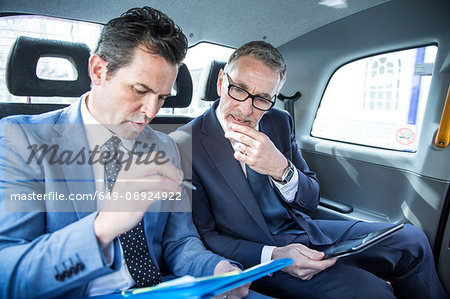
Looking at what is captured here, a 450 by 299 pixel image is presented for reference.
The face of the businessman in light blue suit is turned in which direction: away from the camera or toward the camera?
toward the camera

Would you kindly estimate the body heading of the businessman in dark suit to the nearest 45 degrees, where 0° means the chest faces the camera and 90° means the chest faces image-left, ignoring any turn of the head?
approximately 315°

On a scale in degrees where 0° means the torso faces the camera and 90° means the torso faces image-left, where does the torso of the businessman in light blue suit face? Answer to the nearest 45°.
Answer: approximately 315°

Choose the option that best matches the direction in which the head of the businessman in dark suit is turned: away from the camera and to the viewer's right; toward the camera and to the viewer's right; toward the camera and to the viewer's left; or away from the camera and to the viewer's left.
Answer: toward the camera and to the viewer's left

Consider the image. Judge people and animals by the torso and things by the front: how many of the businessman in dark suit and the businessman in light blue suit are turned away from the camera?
0

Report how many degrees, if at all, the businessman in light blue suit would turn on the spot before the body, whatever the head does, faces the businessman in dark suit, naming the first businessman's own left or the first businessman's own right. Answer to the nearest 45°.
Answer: approximately 90° to the first businessman's own left

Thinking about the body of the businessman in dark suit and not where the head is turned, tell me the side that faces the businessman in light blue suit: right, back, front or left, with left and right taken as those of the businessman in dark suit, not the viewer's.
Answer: right
